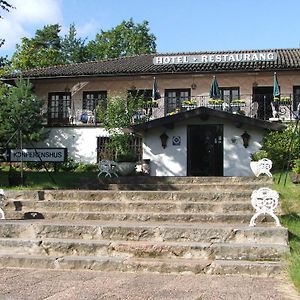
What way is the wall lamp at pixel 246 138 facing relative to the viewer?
toward the camera

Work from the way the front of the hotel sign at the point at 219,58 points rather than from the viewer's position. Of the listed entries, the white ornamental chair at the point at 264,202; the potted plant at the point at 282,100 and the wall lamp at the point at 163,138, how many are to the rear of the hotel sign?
0

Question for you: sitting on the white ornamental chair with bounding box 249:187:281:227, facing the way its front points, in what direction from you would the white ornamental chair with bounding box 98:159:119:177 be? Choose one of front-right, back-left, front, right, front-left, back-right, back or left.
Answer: back-right

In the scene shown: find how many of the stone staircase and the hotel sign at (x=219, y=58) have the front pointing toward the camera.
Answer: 2

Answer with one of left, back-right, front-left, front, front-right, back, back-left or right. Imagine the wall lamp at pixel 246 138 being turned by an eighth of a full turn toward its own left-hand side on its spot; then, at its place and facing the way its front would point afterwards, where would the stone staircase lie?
front-right

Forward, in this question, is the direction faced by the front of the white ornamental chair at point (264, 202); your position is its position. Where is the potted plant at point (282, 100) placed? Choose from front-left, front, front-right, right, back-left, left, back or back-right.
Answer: back

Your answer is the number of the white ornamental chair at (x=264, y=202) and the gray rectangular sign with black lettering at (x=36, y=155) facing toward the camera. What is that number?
2

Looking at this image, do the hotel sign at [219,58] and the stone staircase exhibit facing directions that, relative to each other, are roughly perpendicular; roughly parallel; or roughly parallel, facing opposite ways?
roughly parallel

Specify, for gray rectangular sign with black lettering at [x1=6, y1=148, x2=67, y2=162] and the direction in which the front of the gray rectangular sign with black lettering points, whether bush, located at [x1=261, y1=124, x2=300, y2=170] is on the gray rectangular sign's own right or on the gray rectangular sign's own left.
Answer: on the gray rectangular sign's own left

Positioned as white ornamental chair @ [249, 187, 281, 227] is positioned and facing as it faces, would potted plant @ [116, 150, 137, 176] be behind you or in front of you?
behind

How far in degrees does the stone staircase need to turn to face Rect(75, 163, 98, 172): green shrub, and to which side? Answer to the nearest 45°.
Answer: approximately 180°

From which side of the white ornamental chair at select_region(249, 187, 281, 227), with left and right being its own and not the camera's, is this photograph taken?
front

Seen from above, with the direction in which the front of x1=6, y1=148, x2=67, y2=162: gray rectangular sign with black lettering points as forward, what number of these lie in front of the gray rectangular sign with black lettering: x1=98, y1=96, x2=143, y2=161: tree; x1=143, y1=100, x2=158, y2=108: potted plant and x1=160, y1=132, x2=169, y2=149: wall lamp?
0

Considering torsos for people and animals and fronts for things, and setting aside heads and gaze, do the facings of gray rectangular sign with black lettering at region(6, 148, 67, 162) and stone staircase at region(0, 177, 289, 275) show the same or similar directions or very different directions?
same or similar directions

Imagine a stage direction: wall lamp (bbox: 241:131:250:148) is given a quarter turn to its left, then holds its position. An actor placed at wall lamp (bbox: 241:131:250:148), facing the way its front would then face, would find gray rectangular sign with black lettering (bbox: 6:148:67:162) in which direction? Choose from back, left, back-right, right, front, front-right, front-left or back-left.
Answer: back-right

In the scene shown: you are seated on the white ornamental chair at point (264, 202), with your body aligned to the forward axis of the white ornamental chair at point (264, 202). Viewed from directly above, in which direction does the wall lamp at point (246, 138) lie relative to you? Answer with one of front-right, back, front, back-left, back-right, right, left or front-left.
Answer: back

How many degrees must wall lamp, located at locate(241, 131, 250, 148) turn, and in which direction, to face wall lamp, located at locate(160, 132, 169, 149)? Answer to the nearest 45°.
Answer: approximately 90° to its right

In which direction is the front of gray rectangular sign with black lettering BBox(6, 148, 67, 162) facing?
toward the camera

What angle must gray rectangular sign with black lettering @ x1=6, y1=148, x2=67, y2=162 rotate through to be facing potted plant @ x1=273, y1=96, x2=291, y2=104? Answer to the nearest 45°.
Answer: approximately 135° to its left

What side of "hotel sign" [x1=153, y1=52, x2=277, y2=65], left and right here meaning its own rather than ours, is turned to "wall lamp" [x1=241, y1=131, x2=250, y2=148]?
front

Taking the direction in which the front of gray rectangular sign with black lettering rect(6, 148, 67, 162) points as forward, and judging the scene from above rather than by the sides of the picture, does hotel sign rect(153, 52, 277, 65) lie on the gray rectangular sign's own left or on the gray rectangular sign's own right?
on the gray rectangular sign's own left
